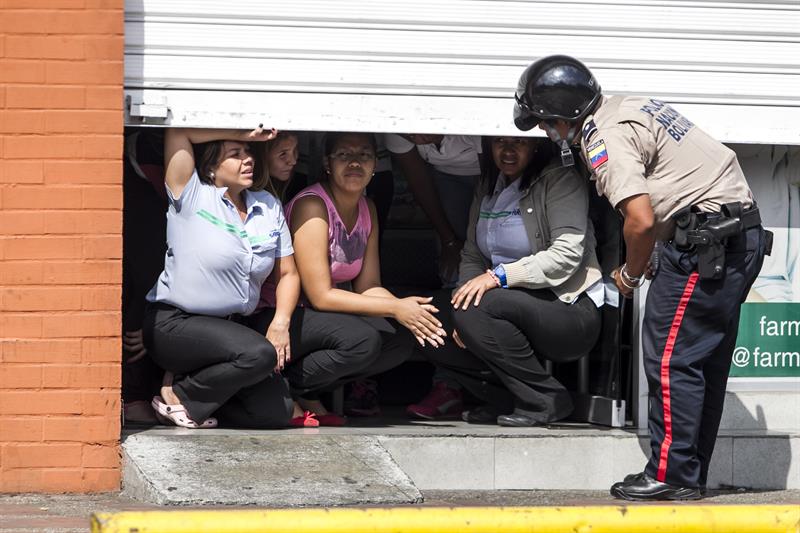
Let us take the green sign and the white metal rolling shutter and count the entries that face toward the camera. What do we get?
2

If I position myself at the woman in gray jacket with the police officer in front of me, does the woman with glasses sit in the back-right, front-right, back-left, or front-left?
back-right

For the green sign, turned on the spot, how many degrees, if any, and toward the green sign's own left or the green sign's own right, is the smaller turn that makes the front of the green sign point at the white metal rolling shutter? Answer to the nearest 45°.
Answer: approximately 45° to the green sign's own right

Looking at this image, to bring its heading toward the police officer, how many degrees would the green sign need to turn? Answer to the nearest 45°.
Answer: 0° — it already faces them

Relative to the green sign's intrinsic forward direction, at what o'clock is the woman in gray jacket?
The woman in gray jacket is roughly at 2 o'clock from the green sign.

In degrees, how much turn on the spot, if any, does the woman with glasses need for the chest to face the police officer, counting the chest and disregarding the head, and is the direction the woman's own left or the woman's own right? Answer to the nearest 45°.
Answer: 0° — they already face them

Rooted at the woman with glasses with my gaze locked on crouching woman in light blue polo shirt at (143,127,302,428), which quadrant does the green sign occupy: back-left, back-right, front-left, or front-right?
back-left

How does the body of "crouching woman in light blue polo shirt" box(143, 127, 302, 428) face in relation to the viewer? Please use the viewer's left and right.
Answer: facing the viewer and to the right of the viewer

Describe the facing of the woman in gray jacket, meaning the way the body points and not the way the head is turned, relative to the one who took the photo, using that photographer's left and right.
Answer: facing the viewer and to the left of the viewer
